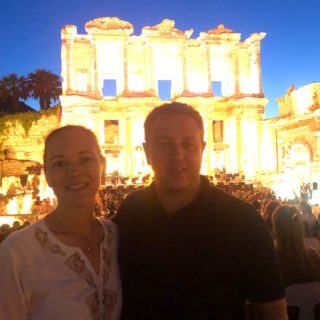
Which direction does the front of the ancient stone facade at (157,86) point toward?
toward the camera

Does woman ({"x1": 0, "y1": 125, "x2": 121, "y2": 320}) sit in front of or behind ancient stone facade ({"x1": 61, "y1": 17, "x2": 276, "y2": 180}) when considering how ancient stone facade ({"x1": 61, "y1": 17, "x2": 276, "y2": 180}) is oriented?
in front

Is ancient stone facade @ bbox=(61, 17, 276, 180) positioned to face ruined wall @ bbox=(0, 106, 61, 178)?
no

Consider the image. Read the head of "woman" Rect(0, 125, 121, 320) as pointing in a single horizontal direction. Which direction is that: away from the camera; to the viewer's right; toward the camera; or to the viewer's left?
toward the camera

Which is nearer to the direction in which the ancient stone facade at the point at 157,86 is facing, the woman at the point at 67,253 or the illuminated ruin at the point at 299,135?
the woman

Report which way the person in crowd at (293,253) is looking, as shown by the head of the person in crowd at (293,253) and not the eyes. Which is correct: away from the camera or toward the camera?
away from the camera

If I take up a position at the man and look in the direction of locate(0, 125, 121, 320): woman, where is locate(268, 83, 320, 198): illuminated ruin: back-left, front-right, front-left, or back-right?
back-right

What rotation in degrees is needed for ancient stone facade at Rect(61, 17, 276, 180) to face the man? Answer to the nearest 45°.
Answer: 0° — it already faces them

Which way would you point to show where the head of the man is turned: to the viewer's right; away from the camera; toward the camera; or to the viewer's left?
toward the camera

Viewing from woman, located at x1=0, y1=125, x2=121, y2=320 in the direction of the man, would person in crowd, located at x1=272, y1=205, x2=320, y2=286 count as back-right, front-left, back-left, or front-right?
front-left

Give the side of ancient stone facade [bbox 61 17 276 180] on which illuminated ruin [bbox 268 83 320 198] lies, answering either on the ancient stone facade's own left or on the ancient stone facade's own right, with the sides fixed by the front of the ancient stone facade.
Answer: on the ancient stone facade's own left

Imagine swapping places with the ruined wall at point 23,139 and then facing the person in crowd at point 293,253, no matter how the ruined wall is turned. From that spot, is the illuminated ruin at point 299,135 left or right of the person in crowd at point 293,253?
left

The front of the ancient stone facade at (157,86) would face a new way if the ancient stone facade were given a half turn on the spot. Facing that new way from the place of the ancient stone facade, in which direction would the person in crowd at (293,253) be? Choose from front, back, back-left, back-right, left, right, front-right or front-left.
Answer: back
